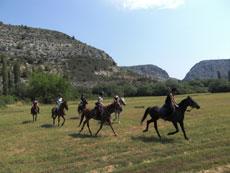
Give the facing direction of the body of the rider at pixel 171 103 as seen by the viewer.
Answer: to the viewer's right
